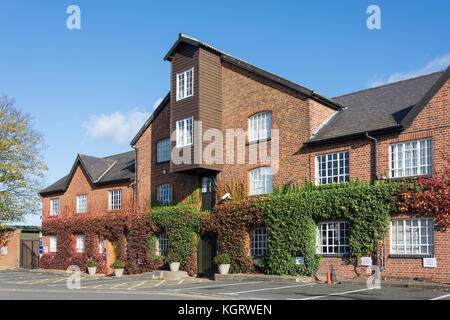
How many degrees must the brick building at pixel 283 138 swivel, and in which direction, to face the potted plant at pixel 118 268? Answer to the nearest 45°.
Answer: approximately 90° to its right

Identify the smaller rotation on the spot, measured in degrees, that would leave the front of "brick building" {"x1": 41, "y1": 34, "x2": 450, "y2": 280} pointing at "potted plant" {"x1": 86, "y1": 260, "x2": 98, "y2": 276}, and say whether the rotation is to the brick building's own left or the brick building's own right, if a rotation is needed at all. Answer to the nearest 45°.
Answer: approximately 90° to the brick building's own right

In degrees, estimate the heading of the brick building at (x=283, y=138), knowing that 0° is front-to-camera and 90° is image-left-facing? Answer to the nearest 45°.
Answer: approximately 45°

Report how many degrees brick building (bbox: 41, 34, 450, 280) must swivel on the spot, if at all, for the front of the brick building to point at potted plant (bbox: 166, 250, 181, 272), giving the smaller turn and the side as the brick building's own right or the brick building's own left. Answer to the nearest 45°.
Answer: approximately 90° to the brick building's own right
